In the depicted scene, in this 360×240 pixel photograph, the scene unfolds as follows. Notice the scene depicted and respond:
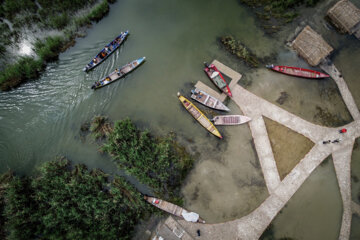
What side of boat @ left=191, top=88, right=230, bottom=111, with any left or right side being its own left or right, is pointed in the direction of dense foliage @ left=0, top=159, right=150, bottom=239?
right

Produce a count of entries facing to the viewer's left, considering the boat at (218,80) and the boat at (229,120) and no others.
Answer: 0

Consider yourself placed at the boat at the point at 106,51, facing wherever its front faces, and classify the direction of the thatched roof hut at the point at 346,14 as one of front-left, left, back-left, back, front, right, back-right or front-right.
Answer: front-right

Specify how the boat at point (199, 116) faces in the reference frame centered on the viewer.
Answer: facing the viewer and to the right of the viewer

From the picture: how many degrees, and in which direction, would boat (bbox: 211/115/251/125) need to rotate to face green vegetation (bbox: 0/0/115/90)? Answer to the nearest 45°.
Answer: approximately 180°

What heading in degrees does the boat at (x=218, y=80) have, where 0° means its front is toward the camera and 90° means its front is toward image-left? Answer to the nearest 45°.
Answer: approximately 315°

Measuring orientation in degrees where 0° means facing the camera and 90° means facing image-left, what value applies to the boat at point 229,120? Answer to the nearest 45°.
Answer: approximately 270°

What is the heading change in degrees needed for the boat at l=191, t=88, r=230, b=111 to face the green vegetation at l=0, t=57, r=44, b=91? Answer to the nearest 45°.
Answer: approximately 135° to its right

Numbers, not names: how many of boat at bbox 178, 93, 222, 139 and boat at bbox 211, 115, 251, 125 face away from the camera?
0

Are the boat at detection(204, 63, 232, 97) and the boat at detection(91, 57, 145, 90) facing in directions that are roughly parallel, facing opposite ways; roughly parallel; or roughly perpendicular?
roughly perpendicular

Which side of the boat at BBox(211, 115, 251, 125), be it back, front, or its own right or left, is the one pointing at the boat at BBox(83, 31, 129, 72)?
back

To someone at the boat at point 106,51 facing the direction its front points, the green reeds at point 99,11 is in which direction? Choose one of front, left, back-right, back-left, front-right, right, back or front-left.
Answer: left
